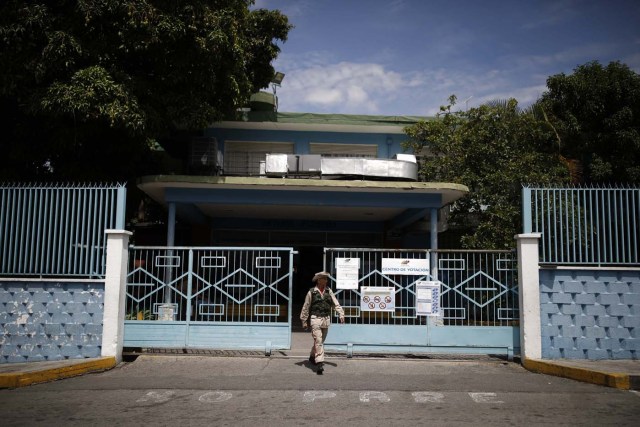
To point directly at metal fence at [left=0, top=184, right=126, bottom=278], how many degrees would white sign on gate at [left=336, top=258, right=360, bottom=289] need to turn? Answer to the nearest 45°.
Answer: approximately 90° to its right

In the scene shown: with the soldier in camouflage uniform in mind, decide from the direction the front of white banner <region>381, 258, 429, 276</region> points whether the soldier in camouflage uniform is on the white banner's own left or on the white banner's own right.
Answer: on the white banner's own right

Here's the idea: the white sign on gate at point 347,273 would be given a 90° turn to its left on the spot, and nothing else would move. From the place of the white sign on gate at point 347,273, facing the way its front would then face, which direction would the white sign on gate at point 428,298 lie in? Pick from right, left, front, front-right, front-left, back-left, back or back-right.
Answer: front

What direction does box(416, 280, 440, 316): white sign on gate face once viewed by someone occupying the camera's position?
facing the viewer

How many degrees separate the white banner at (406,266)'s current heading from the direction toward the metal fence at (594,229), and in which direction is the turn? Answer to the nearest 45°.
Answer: approximately 90° to its left

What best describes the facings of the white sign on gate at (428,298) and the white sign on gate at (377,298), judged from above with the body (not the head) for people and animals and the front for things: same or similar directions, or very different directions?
same or similar directions

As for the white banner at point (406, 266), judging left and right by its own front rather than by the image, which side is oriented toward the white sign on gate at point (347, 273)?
right

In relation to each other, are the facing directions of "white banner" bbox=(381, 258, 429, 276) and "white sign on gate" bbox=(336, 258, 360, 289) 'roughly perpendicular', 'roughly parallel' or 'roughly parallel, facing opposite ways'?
roughly parallel

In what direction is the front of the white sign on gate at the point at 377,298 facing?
toward the camera

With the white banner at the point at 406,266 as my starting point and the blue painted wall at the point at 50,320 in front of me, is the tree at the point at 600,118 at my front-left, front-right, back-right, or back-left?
back-right

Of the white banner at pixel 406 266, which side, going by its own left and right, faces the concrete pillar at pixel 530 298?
left

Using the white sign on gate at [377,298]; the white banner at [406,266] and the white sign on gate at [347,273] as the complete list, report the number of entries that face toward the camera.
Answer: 3

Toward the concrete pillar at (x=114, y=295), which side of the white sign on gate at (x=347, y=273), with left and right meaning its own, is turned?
right

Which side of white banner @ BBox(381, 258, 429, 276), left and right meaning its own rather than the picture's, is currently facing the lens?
front

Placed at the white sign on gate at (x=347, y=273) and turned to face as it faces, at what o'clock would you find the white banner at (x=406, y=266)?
The white banner is roughly at 9 o'clock from the white sign on gate.

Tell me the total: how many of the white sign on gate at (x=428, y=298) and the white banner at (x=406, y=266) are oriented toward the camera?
2
